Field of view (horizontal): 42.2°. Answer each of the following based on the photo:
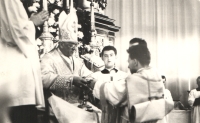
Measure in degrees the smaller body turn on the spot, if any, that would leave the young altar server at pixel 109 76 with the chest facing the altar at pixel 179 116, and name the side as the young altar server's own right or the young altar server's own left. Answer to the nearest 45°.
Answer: approximately 135° to the young altar server's own left

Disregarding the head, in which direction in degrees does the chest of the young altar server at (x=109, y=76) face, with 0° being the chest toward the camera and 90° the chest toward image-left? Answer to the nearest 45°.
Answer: approximately 0°

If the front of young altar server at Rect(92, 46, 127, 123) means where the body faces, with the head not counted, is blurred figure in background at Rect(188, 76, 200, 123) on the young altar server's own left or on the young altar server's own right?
on the young altar server's own left
